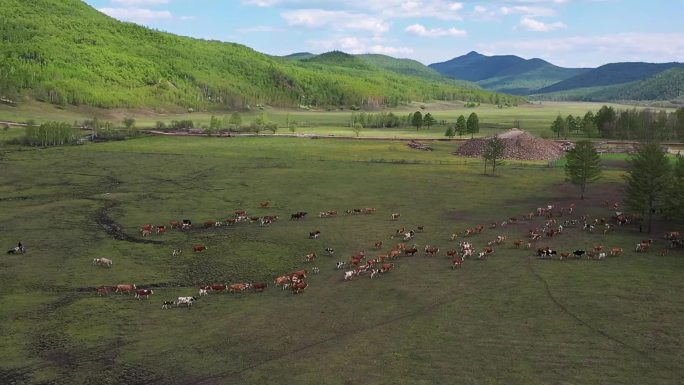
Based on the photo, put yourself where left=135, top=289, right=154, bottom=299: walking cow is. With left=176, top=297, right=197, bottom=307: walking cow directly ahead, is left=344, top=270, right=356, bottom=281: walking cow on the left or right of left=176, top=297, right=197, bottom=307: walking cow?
left

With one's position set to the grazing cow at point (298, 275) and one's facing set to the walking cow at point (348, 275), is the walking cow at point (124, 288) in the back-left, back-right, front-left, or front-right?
back-right

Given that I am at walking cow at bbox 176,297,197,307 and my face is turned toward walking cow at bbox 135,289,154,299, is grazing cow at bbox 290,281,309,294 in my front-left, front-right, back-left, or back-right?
back-right

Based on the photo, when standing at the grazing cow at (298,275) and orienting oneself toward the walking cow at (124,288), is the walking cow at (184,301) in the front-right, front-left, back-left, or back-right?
front-left
